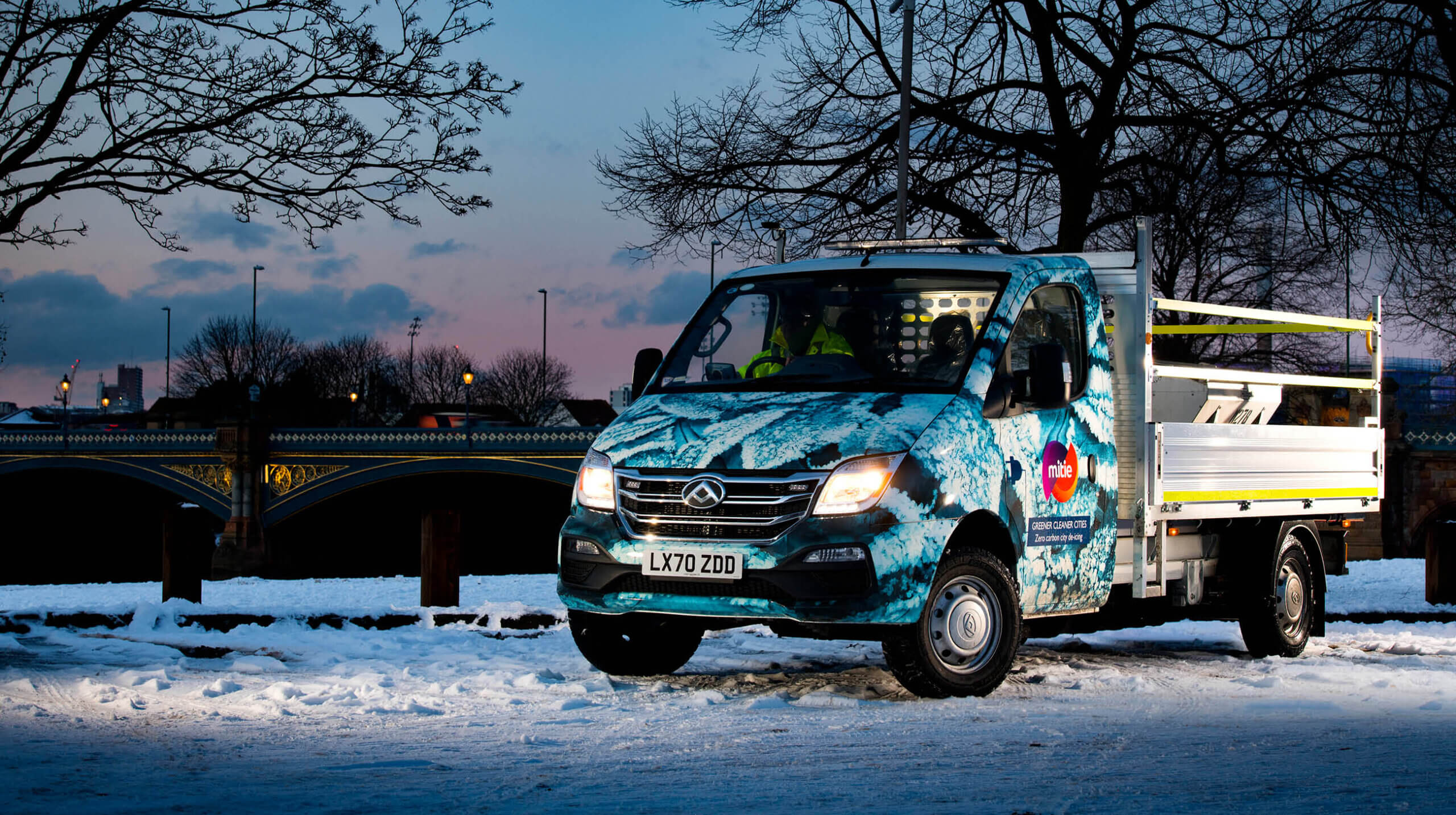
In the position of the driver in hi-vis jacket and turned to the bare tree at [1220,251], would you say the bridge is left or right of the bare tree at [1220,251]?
left

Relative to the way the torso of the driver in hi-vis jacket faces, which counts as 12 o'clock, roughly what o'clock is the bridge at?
The bridge is roughly at 4 o'clock from the driver in hi-vis jacket.

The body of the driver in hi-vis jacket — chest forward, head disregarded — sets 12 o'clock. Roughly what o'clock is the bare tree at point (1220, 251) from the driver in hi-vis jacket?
The bare tree is roughly at 5 o'clock from the driver in hi-vis jacket.

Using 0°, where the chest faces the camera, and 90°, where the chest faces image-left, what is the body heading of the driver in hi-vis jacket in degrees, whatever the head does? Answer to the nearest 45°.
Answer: approximately 45°

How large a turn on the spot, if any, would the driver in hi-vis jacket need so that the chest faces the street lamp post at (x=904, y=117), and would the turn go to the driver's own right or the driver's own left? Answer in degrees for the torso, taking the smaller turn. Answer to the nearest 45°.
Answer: approximately 135° to the driver's own right
